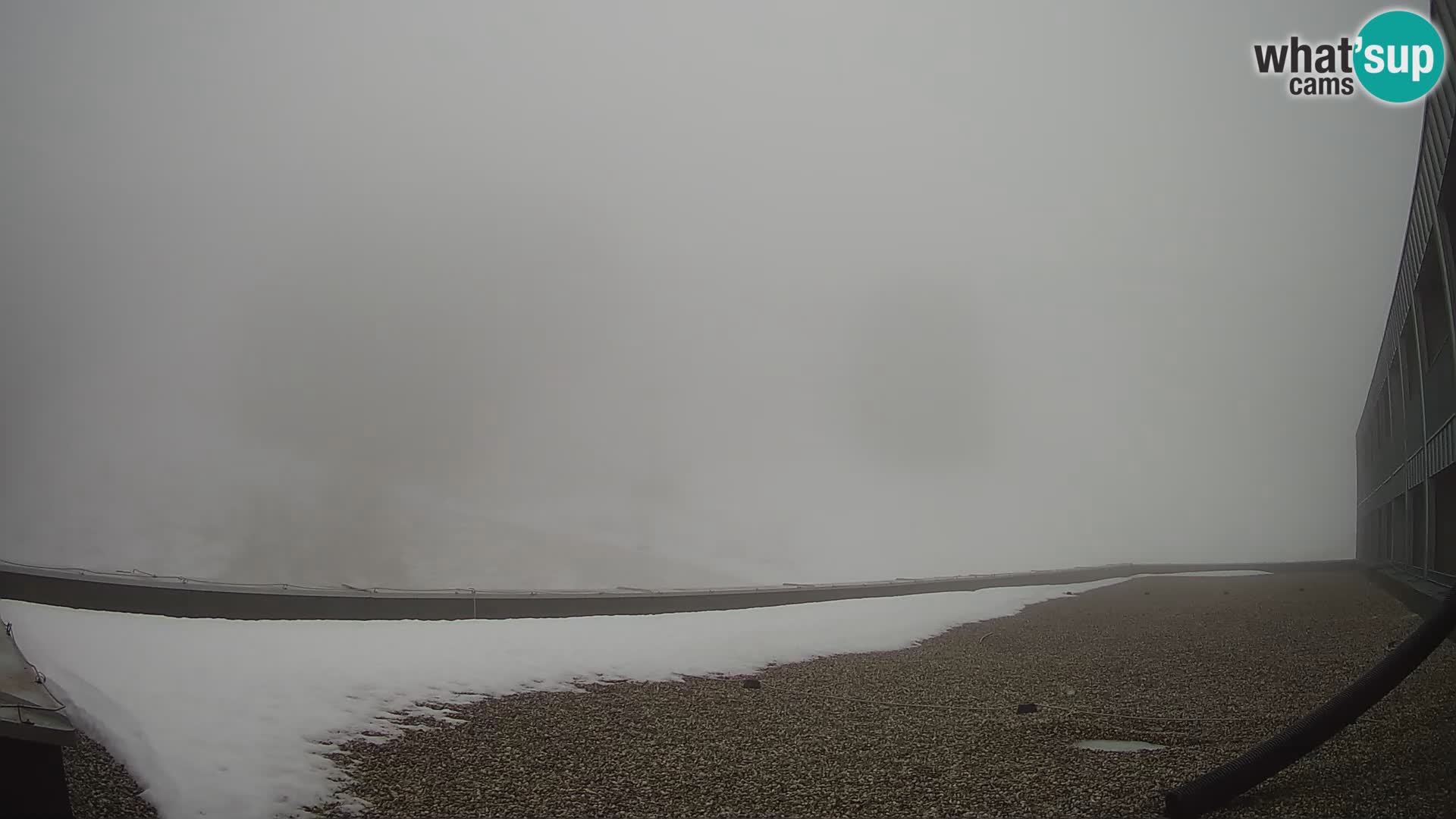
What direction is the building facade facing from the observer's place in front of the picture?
facing to the left of the viewer

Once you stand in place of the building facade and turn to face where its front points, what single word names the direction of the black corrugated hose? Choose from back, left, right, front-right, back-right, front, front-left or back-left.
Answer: left
